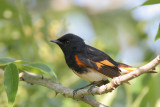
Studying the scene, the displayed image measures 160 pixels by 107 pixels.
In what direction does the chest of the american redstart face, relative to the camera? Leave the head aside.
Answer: to the viewer's left

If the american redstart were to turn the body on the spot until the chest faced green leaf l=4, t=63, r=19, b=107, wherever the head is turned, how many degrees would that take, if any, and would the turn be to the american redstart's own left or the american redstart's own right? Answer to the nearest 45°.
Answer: approximately 45° to the american redstart's own left

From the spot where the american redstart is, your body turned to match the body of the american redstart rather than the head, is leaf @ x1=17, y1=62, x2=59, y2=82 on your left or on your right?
on your left
